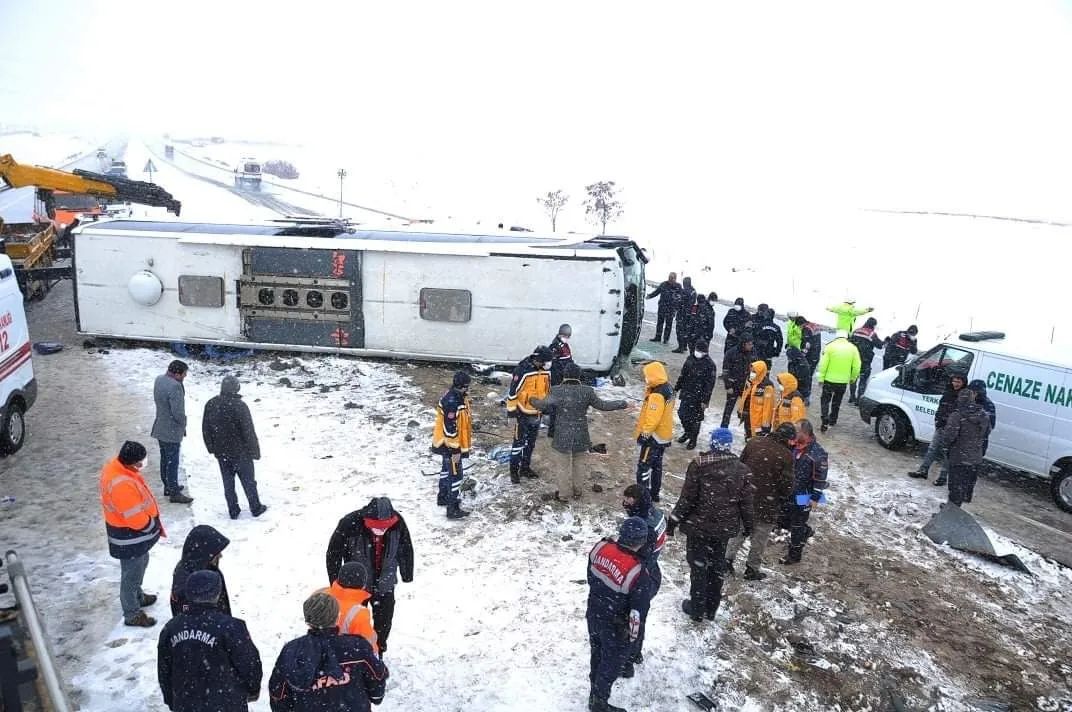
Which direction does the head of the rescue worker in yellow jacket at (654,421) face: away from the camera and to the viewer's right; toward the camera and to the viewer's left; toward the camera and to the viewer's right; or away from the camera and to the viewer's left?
away from the camera and to the viewer's left

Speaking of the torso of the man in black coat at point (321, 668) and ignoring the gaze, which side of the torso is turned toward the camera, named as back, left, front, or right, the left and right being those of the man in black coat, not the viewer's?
back

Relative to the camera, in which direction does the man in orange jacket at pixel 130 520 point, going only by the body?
to the viewer's right

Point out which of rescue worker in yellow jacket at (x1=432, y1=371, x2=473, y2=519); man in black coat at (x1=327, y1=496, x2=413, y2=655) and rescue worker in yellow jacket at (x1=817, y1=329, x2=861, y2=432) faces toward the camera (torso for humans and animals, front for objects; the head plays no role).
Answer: the man in black coat

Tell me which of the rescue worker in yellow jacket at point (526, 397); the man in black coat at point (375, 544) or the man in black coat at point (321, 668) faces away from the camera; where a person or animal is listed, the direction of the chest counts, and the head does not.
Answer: the man in black coat at point (321, 668)

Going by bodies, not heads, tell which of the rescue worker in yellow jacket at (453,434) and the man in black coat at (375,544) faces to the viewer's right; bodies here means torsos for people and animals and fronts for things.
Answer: the rescue worker in yellow jacket

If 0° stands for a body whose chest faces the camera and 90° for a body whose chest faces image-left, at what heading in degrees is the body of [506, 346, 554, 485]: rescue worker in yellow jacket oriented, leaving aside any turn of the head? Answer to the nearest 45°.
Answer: approximately 315°

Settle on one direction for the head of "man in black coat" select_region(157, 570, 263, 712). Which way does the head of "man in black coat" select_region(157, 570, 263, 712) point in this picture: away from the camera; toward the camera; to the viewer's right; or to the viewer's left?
away from the camera

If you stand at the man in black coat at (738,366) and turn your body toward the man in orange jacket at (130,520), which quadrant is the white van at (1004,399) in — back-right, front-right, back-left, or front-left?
back-left

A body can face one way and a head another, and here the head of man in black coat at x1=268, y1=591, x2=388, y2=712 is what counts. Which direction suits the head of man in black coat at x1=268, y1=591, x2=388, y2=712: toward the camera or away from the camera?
away from the camera

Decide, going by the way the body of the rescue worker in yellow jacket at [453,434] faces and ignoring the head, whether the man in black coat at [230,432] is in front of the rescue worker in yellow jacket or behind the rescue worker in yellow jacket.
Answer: behind

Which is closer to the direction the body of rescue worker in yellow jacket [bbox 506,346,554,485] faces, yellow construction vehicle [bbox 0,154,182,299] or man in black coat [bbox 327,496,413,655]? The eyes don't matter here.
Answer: the man in black coat

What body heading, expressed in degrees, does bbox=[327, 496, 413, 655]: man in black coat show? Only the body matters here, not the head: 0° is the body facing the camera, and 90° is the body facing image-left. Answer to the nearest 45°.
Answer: approximately 0°
